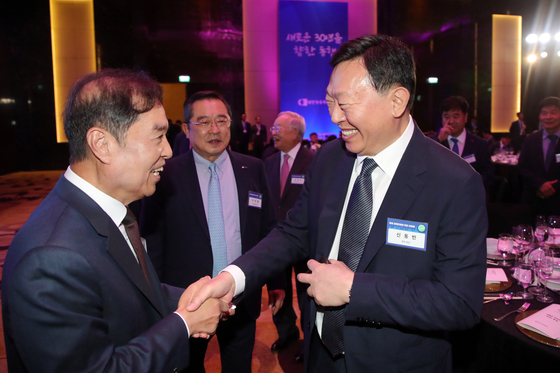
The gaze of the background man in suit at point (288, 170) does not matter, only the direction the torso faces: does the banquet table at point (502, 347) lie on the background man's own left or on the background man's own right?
on the background man's own left

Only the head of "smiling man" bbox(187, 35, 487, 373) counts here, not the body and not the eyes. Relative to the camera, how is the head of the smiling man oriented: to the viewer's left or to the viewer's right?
to the viewer's left

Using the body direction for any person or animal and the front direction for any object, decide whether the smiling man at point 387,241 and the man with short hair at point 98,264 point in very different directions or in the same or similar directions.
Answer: very different directions

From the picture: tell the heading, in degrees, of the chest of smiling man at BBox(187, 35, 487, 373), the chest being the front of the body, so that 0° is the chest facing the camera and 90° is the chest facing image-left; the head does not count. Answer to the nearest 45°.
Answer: approximately 45°

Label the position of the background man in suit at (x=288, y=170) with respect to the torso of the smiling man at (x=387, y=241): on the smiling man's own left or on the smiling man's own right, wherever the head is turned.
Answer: on the smiling man's own right

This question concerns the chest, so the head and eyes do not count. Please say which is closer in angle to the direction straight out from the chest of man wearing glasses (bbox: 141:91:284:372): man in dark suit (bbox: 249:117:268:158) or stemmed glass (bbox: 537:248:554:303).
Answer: the stemmed glass

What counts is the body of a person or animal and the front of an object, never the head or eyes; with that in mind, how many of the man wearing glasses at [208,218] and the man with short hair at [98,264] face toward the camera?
1

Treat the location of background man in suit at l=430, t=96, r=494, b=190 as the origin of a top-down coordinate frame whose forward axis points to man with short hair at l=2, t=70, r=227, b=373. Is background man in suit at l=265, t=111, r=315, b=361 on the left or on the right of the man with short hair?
right

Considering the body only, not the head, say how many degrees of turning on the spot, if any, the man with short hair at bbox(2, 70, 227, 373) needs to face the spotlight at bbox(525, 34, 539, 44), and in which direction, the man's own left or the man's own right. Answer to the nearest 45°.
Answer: approximately 45° to the man's own left

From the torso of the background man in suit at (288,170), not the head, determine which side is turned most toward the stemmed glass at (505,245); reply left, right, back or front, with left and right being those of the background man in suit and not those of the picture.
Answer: left

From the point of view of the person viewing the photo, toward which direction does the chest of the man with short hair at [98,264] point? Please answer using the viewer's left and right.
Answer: facing to the right of the viewer
